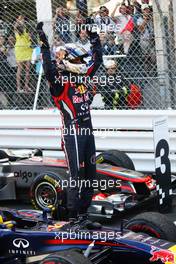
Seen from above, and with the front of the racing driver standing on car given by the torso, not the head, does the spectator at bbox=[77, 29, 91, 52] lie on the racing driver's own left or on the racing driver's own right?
on the racing driver's own left

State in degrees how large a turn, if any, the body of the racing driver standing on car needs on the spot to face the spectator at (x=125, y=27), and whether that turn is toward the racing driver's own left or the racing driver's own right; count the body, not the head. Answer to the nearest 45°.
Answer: approximately 135° to the racing driver's own left

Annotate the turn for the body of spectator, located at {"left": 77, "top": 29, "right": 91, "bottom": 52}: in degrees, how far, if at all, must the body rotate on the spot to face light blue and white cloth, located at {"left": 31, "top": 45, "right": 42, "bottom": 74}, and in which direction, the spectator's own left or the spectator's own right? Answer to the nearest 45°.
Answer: approximately 135° to the spectator's own right

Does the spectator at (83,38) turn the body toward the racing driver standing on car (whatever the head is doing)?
yes

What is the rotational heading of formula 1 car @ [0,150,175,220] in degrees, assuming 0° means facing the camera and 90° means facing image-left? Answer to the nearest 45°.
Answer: approximately 315°

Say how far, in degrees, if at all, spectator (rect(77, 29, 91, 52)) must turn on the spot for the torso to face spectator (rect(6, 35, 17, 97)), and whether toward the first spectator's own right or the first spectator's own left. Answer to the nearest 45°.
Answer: approximately 135° to the first spectator's own right

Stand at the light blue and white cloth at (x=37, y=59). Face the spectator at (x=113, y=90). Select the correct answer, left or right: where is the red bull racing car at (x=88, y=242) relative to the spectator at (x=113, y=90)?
right

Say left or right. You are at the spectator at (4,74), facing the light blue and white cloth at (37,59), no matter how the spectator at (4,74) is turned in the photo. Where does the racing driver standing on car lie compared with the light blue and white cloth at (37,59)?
right
